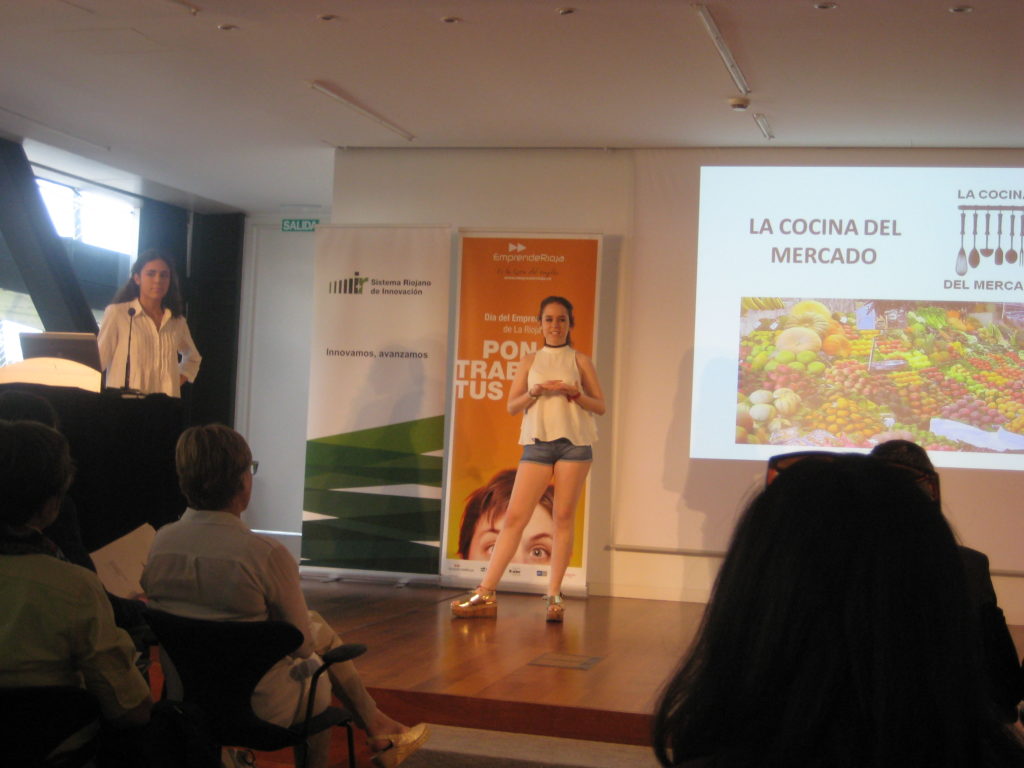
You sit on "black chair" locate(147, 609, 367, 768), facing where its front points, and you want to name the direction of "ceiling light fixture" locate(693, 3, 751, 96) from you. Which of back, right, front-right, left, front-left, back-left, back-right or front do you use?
front

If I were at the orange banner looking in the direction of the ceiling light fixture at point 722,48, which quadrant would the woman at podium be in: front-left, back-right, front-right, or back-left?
back-right

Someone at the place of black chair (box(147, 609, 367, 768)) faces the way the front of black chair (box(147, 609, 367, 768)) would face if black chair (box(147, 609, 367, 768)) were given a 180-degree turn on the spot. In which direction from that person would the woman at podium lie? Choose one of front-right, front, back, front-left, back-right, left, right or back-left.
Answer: back-right

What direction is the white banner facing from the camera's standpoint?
toward the camera

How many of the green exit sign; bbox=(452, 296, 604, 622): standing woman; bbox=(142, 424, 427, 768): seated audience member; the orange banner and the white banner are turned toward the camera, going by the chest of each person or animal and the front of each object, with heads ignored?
4

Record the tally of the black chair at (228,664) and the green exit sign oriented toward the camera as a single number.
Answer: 1

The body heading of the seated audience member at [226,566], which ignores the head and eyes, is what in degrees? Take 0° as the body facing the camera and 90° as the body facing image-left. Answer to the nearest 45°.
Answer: approximately 225°

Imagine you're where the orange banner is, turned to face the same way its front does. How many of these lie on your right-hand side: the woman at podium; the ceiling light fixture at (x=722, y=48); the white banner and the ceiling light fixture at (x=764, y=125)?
2

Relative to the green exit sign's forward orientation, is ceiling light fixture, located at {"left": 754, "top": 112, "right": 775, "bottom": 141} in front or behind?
in front

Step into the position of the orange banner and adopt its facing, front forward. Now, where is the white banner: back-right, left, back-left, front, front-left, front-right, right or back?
right

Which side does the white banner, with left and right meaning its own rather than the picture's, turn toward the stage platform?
front

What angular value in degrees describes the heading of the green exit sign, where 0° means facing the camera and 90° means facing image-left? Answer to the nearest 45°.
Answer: approximately 0°

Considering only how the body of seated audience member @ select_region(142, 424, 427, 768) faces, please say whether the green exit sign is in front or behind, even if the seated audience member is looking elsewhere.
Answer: in front

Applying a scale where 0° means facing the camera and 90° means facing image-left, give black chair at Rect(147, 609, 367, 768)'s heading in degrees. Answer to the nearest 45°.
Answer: approximately 225°

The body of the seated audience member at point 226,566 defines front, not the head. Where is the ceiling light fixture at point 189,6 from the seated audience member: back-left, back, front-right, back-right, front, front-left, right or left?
front-left

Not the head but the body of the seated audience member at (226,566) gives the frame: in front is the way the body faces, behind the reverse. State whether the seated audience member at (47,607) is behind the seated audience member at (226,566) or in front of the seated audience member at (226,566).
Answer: behind

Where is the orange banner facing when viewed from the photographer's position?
facing the viewer

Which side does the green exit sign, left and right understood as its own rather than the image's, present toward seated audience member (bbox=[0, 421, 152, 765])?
front

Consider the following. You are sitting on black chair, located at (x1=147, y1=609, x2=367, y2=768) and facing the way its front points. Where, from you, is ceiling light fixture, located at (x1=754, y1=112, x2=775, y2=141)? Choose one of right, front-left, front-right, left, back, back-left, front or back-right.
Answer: front

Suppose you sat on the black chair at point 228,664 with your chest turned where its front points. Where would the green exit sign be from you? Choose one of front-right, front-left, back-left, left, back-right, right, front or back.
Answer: front-left
